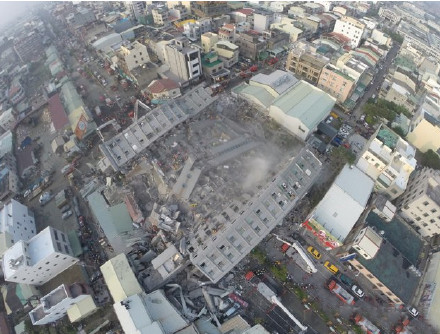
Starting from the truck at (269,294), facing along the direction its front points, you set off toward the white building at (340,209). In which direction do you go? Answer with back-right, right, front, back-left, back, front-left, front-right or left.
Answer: right

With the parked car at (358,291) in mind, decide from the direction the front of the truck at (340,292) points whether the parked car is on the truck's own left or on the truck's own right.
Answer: on the truck's own right

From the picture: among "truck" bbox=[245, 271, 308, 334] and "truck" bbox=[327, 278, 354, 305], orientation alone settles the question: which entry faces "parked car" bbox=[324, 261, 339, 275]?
"truck" bbox=[327, 278, 354, 305]

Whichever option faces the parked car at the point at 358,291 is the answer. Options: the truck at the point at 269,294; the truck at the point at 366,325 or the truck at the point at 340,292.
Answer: the truck at the point at 366,325

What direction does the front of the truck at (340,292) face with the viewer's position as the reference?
facing away from the viewer and to the left of the viewer

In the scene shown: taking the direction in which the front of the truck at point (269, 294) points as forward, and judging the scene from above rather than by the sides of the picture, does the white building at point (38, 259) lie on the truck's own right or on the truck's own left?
on the truck's own left

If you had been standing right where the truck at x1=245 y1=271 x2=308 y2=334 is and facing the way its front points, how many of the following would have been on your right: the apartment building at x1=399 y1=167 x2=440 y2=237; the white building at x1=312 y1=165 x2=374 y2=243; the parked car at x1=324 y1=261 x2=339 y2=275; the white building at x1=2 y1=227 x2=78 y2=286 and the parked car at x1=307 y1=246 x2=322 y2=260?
4

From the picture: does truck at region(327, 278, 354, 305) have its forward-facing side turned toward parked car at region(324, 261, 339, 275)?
yes

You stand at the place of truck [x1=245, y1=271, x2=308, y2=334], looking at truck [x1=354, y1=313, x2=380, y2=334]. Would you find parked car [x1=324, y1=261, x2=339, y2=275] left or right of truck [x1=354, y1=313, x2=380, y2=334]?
left

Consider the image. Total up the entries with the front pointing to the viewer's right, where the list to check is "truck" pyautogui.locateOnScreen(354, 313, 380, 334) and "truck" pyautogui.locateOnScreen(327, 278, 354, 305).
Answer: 0

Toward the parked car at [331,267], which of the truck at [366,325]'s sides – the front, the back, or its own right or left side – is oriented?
front

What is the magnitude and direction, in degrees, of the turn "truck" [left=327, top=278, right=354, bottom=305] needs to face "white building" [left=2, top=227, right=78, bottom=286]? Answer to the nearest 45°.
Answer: approximately 90° to its left
